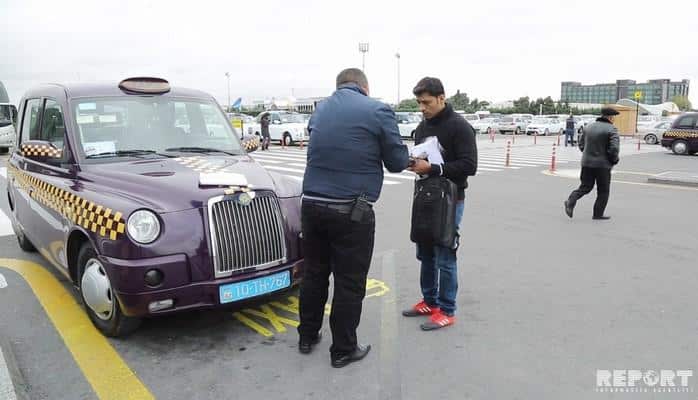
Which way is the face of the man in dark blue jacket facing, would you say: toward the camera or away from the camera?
away from the camera

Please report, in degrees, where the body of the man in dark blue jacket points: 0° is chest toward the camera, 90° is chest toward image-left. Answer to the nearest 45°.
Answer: approximately 225°

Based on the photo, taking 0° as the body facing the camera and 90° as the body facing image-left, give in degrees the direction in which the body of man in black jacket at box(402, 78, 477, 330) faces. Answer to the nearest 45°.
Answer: approximately 45°

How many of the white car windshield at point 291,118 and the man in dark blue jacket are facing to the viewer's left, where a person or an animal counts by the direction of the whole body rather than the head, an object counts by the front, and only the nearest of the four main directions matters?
0

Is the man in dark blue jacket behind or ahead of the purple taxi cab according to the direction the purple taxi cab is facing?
ahead
